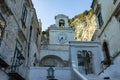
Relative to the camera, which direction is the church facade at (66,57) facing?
toward the camera

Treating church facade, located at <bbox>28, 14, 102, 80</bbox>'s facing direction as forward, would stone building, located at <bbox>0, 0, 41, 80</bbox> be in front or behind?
in front

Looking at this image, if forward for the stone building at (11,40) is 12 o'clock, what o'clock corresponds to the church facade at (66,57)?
The church facade is roughly at 10 o'clock from the stone building.

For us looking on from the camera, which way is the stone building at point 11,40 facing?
facing to the right of the viewer

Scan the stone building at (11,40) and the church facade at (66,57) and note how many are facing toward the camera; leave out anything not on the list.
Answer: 1

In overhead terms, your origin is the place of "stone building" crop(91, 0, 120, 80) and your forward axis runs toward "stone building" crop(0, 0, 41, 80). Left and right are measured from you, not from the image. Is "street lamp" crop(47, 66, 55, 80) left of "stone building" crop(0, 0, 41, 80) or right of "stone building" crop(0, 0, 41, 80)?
right

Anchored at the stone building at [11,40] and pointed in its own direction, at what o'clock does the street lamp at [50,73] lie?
The street lamp is roughly at 10 o'clock from the stone building.

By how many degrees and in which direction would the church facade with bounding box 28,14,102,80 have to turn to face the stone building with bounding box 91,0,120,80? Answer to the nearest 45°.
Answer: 0° — it already faces it

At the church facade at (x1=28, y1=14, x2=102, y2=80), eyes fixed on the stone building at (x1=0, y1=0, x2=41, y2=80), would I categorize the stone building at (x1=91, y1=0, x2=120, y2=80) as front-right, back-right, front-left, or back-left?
front-left

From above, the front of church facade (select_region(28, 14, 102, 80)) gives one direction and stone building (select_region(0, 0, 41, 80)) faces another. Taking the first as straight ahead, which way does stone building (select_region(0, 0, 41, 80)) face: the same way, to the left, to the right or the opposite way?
to the left

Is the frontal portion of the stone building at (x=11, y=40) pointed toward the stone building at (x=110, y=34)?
yes
